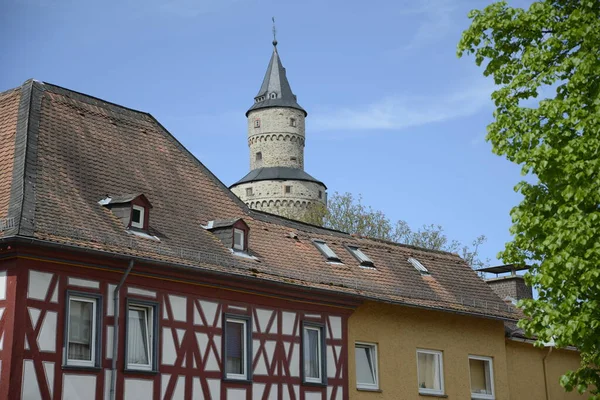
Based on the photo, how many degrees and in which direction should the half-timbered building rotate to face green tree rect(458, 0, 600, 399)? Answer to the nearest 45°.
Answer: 0° — it already faces it

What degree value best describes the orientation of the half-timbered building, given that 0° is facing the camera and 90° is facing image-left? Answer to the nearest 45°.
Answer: approximately 315°
